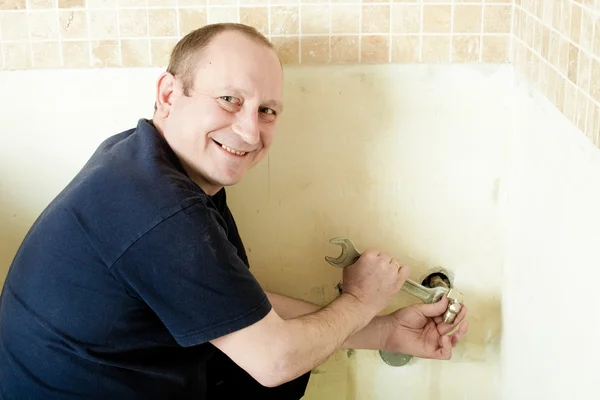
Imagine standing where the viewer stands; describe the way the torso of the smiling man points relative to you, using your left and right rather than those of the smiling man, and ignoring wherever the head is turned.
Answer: facing to the right of the viewer
